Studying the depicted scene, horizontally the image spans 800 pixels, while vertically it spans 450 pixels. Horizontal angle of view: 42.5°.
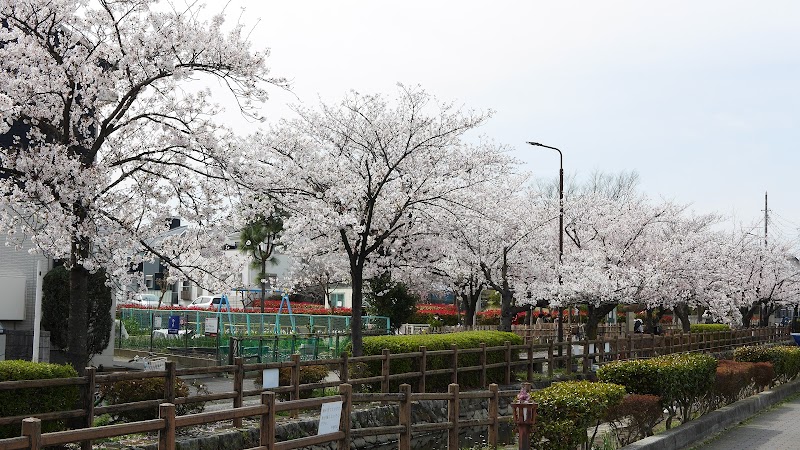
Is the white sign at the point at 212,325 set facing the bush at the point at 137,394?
yes

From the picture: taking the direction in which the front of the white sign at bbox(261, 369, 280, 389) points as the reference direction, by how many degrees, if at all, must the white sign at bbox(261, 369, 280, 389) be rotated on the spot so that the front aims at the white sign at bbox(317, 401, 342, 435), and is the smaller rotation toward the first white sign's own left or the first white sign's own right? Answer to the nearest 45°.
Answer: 0° — it already faces it

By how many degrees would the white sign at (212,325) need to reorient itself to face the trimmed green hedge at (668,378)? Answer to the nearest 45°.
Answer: approximately 45° to its left

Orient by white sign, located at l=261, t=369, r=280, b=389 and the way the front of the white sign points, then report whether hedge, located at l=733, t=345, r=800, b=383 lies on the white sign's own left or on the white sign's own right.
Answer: on the white sign's own left

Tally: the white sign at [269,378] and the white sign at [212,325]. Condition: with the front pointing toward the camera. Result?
2

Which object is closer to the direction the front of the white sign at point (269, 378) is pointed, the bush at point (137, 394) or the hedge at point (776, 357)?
the bush

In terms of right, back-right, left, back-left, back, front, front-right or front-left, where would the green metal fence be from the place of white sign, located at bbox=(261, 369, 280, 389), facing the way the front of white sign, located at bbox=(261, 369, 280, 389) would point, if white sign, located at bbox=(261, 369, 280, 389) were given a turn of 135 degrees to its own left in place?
front-left

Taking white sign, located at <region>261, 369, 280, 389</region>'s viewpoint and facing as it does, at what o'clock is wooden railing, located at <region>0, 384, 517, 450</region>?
The wooden railing is roughly at 12 o'clock from the white sign.

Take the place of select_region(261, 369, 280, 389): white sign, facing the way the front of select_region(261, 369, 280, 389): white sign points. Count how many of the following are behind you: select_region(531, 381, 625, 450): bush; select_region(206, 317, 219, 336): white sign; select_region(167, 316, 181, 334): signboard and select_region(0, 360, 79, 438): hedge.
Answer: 2
